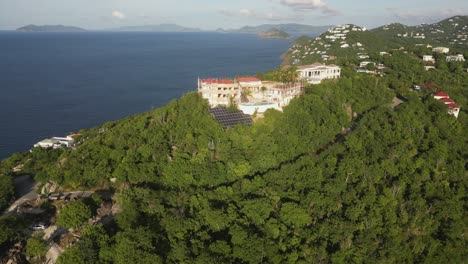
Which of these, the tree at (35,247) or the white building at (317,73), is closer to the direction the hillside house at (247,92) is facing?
the tree

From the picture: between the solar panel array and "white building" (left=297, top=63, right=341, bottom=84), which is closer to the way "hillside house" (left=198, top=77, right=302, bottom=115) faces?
the solar panel array

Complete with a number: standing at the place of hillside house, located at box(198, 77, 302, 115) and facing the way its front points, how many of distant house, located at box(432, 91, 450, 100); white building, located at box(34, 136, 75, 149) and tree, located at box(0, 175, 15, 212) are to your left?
1

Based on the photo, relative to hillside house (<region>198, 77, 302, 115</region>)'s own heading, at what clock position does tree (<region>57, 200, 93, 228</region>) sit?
The tree is roughly at 1 o'clock from the hillside house.

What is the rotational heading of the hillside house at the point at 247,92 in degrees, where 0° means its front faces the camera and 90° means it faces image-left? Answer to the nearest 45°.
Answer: approximately 0°

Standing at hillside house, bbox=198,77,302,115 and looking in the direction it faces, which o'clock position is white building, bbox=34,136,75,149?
The white building is roughly at 3 o'clock from the hillside house.

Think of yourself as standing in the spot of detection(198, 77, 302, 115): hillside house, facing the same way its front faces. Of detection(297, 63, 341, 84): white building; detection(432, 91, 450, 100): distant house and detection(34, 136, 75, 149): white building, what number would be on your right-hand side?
1

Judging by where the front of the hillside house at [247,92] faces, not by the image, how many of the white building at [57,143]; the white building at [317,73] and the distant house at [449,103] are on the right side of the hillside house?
1

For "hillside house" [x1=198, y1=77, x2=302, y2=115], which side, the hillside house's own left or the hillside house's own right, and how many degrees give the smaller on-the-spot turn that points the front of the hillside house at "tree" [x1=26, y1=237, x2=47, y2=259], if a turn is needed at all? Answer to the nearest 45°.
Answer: approximately 45° to the hillside house's own right

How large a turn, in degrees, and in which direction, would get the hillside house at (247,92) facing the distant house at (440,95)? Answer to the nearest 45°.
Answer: approximately 90° to its left

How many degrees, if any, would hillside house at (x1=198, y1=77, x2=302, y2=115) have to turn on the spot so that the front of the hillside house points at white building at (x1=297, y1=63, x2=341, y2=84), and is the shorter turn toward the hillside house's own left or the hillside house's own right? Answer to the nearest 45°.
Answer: approximately 135° to the hillside house's own left
